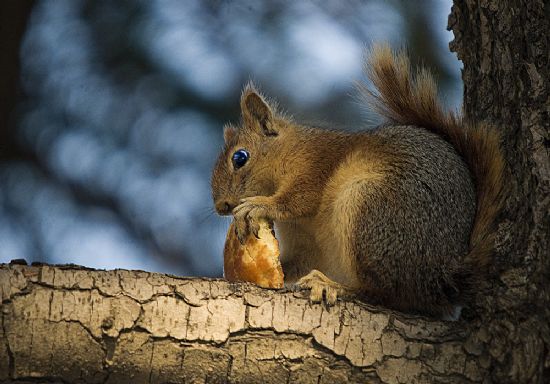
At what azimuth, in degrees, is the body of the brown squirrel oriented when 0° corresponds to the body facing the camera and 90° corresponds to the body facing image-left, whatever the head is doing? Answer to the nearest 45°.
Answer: approximately 90°
